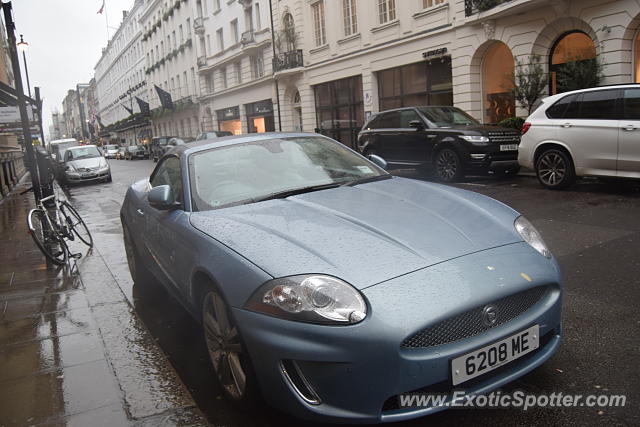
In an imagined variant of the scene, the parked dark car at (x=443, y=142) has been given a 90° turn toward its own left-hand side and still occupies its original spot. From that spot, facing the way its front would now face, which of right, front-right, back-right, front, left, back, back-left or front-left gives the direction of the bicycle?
back

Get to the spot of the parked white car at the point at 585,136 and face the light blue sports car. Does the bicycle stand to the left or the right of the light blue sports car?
right

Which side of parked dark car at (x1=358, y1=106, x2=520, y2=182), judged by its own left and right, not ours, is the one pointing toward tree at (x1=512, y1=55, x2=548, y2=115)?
left

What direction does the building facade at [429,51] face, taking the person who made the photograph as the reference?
facing the viewer and to the left of the viewer

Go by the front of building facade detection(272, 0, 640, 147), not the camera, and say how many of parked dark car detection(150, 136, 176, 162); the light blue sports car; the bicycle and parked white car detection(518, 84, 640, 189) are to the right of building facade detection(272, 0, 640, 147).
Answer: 1

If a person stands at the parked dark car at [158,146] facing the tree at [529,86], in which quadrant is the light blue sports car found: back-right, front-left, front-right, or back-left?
front-right

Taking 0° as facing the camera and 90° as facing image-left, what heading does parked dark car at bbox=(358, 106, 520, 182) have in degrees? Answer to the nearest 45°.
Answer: approximately 315°

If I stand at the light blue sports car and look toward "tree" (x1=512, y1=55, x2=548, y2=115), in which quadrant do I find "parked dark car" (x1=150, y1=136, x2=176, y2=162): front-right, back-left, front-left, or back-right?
front-left

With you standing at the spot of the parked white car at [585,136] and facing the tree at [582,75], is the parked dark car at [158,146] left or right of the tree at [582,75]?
left

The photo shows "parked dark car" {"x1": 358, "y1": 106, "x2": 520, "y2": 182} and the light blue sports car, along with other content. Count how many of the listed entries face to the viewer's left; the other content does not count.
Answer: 0

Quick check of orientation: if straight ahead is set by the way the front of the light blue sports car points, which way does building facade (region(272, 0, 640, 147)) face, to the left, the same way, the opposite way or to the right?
to the right

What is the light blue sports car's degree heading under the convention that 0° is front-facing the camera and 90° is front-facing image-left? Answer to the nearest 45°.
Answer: approximately 315°

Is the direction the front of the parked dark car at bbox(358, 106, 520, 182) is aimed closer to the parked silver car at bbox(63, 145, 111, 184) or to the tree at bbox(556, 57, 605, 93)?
the tree

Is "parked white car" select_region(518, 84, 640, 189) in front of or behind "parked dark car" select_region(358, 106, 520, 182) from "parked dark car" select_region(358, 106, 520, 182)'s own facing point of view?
in front

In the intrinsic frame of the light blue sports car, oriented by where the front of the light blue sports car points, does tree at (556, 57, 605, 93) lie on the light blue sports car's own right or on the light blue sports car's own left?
on the light blue sports car's own left

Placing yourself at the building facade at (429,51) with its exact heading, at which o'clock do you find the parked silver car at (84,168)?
The parked silver car is roughly at 1 o'clock from the building facade.

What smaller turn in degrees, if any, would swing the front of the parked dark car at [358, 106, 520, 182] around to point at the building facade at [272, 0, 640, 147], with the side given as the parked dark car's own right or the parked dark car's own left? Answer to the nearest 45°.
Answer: approximately 135° to the parked dark car's own left

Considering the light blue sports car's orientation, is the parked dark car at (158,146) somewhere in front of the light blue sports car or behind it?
behind

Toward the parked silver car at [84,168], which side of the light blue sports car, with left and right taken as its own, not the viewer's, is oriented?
back

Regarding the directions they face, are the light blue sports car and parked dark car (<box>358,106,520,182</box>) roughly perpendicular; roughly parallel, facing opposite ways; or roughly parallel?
roughly parallel
